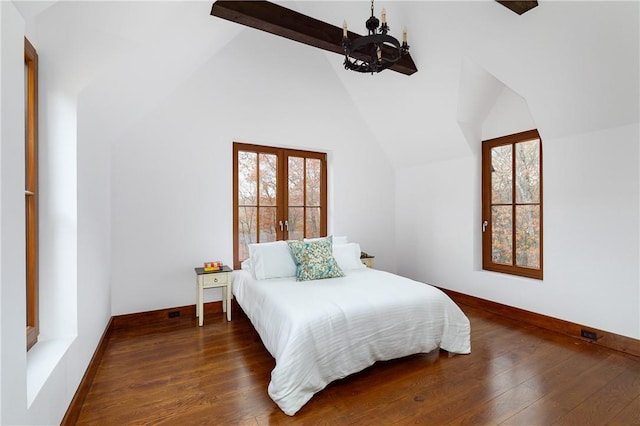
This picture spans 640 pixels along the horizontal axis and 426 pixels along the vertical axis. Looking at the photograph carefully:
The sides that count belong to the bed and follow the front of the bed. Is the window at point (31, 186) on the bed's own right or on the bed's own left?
on the bed's own right

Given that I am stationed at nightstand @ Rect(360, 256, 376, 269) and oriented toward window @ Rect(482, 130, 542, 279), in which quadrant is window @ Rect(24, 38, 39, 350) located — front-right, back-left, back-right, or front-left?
back-right

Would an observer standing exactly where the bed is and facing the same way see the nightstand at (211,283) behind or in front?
behind

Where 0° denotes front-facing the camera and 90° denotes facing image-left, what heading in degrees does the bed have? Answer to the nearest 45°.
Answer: approximately 315°
